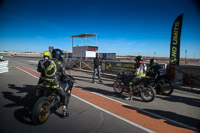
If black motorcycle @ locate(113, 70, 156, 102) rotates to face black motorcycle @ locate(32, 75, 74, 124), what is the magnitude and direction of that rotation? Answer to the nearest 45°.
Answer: approximately 90° to its left

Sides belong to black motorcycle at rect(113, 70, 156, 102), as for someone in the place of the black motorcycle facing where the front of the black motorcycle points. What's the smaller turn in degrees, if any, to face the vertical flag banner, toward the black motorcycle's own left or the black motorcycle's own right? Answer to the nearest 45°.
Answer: approximately 90° to the black motorcycle's own right

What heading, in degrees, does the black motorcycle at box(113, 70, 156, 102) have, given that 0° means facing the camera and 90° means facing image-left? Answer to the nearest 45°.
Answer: approximately 135°
